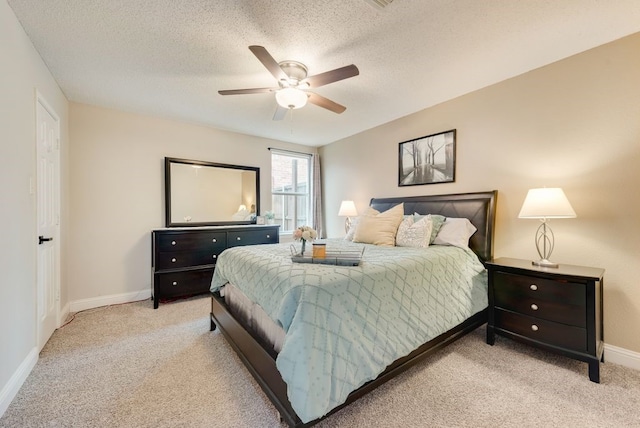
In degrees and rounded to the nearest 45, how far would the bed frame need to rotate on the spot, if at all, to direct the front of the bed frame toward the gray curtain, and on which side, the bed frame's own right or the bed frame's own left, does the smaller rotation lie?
approximately 90° to the bed frame's own right

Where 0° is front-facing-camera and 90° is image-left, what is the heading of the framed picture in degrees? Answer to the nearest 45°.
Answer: approximately 45°

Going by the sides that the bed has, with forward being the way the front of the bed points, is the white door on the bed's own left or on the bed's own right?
on the bed's own right

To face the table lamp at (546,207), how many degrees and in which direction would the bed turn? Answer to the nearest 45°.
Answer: approximately 135° to its left

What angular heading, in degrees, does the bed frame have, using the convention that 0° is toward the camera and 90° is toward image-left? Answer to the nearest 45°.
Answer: approximately 45°

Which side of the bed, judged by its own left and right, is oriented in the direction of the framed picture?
back
